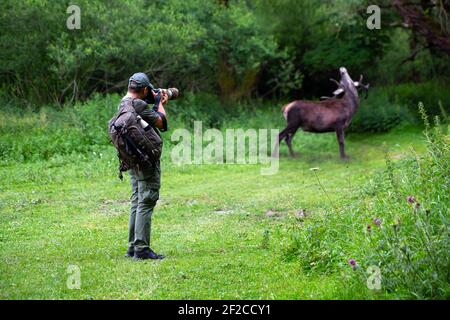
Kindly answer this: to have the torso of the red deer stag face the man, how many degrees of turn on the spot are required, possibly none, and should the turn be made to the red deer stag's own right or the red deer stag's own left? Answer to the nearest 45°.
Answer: approximately 90° to the red deer stag's own right

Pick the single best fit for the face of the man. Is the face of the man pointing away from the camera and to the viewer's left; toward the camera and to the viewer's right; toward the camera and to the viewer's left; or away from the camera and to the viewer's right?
away from the camera and to the viewer's right

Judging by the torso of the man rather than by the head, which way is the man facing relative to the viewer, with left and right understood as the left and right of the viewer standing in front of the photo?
facing to the right of the viewer

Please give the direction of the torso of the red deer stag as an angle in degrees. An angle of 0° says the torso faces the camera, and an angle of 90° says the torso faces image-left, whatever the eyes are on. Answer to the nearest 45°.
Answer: approximately 270°

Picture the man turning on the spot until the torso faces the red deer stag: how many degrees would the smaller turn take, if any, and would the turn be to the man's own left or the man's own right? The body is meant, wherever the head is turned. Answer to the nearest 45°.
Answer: approximately 45° to the man's own left

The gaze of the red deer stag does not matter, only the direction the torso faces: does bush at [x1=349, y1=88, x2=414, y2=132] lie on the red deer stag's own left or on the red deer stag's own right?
on the red deer stag's own left

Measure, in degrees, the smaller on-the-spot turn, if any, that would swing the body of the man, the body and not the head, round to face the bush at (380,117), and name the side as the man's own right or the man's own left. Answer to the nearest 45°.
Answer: approximately 45° to the man's own left

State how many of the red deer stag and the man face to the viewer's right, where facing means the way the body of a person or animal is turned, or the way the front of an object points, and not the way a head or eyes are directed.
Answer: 2
